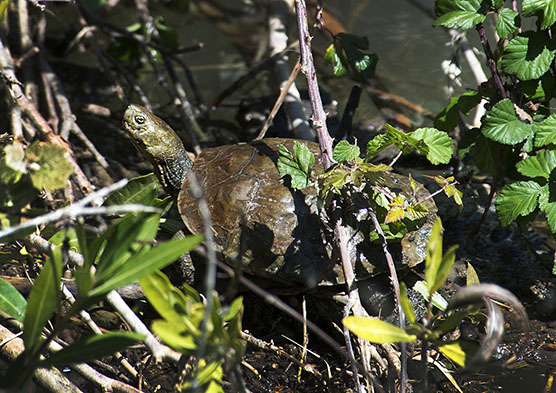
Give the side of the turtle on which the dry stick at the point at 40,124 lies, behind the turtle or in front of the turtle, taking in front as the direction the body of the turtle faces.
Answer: in front

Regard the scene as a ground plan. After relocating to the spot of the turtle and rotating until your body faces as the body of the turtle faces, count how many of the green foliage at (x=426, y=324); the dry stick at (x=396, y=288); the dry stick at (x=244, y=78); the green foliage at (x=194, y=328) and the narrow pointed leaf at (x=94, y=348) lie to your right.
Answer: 1

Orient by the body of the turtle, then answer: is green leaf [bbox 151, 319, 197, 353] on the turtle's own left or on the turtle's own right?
on the turtle's own left

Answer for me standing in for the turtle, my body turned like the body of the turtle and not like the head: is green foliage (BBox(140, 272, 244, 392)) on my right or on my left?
on my left

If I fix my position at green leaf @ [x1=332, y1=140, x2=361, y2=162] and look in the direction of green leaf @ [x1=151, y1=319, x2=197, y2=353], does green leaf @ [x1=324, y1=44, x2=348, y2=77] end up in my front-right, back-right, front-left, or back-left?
back-right

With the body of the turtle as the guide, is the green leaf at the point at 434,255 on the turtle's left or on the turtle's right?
on the turtle's left

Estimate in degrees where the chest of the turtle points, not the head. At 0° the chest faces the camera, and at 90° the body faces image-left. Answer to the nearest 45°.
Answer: approximately 90°

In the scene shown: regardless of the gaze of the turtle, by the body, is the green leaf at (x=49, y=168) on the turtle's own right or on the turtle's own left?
on the turtle's own left

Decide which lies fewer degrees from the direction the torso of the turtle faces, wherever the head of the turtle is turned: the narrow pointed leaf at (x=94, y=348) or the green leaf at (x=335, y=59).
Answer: the narrow pointed leaf

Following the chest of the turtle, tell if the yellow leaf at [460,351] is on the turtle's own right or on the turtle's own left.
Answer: on the turtle's own left

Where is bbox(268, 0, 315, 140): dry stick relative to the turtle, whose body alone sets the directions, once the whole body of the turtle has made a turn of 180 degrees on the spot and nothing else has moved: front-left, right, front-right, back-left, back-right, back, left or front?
left
